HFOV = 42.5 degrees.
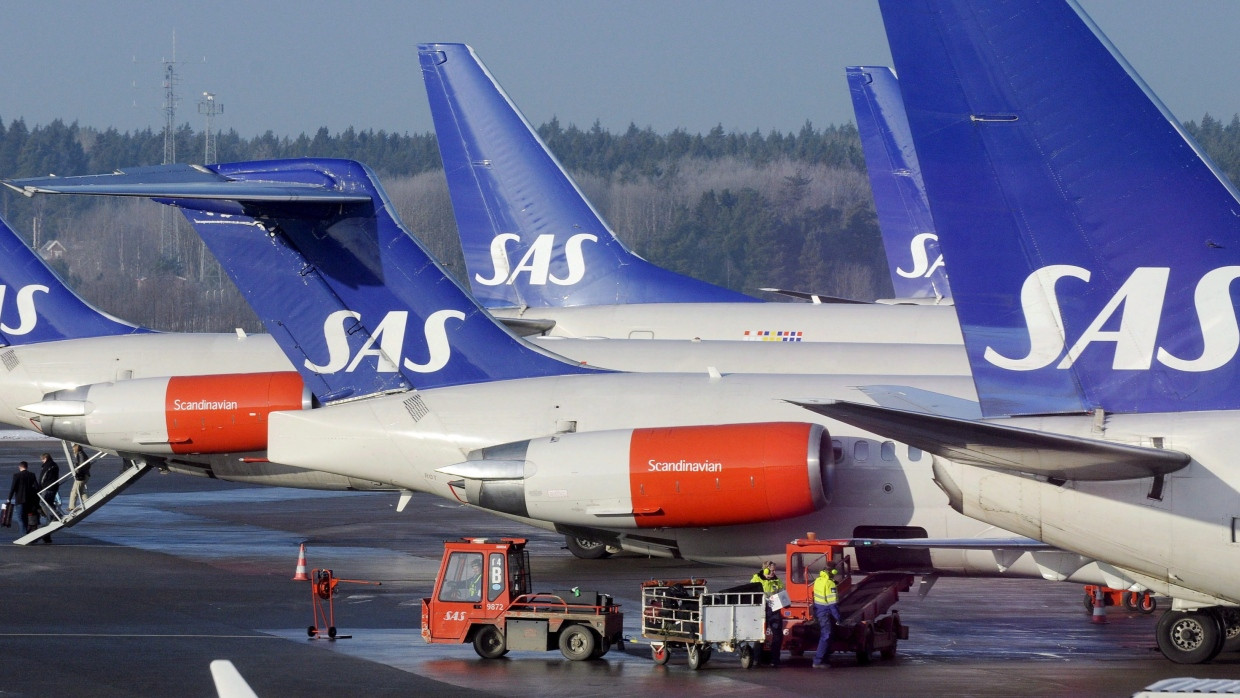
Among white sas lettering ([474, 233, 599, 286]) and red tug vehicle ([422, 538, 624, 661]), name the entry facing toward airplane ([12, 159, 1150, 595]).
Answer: the white sas lettering

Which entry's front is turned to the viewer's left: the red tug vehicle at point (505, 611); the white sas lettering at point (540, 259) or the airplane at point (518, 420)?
the red tug vehicle

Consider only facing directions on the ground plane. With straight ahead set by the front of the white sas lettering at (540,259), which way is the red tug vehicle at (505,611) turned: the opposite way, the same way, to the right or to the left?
to the right

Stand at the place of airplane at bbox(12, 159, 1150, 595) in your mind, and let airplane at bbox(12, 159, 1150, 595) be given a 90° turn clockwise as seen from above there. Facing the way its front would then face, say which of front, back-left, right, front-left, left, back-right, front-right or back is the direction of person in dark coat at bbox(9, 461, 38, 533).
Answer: back-right

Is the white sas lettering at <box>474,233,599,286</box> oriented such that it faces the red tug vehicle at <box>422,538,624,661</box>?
yes

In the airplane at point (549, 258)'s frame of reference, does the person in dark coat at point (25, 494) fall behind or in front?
behind

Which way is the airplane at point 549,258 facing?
to the viewer's right

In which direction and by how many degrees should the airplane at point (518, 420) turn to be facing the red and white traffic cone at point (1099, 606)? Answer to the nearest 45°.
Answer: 0° — it already faces it

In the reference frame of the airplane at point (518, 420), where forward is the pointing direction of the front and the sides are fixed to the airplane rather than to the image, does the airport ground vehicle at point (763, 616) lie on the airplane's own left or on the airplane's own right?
on the airplane's own right

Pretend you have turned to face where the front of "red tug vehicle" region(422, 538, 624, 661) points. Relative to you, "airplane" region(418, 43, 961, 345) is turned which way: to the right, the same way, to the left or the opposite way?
the opposite way

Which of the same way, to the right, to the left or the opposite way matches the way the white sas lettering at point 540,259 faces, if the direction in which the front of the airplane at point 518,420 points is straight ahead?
to the right

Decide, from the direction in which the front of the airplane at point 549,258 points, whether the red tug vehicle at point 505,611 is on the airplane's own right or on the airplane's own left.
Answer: on the airplane's own right

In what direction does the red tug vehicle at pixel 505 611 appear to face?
to the viewer's left

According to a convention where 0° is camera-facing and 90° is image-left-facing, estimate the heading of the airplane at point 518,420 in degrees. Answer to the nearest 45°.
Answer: approximately 270°
